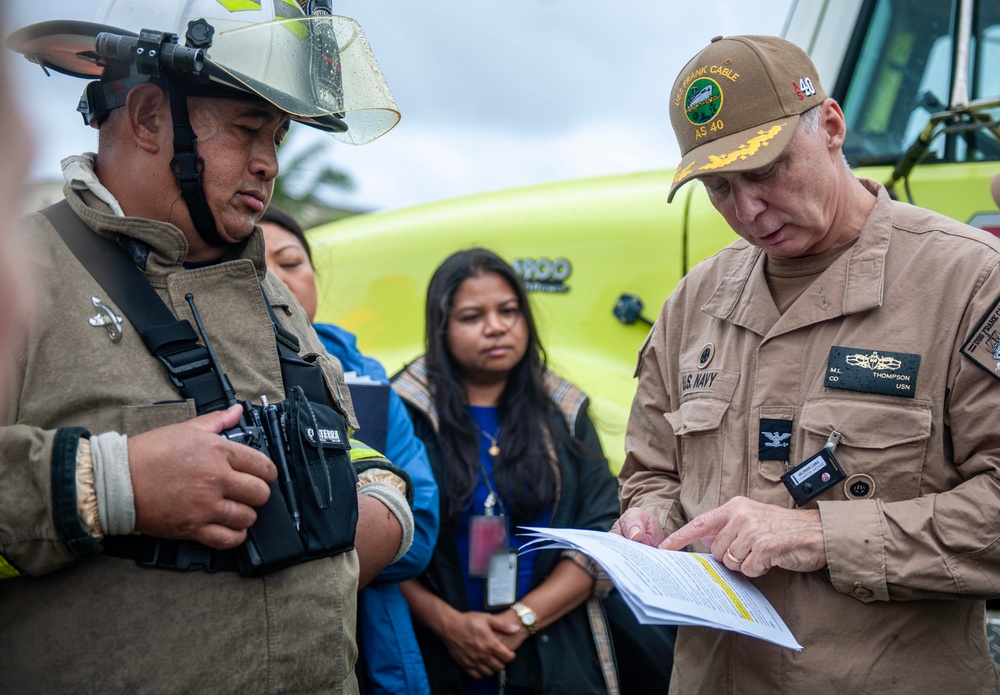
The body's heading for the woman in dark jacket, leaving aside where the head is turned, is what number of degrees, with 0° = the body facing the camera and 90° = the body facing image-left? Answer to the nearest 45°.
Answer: approximately 0°

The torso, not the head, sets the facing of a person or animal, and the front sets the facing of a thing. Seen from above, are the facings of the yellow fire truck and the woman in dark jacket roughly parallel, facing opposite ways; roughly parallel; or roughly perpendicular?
roughly perpendicular

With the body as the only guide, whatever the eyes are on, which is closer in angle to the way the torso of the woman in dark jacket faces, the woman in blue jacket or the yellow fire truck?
the woman in blue jacket
